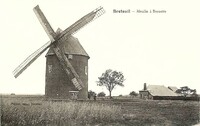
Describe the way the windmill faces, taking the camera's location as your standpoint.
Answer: facing the viewer and to the left of the viewer
